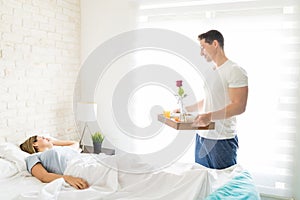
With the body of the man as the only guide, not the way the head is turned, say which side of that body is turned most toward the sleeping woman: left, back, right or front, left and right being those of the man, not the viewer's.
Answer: front

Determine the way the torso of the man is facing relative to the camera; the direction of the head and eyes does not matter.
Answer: to the viewer's left

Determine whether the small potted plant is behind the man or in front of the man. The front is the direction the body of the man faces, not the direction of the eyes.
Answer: in front

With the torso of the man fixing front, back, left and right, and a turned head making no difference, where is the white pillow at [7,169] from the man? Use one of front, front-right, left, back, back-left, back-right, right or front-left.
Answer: front

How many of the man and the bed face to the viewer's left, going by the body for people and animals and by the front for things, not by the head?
1

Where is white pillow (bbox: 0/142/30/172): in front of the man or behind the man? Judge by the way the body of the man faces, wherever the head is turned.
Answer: in front

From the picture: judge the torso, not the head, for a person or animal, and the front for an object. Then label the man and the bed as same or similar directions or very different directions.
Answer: very different directions

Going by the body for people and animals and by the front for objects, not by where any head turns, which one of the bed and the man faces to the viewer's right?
the bed

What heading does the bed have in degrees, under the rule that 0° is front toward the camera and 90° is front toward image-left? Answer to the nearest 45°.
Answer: approximately 270°

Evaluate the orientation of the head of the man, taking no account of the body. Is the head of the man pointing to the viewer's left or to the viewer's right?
to the viewer's left
